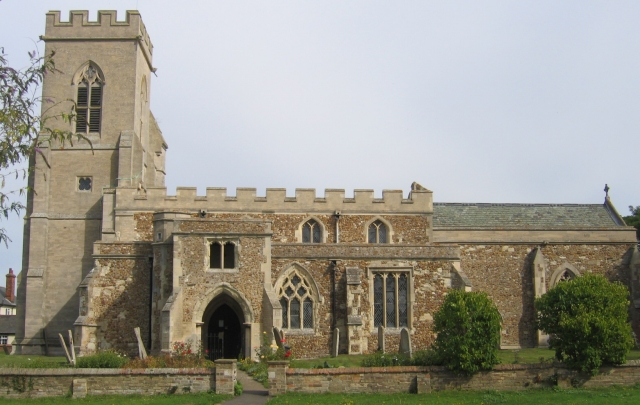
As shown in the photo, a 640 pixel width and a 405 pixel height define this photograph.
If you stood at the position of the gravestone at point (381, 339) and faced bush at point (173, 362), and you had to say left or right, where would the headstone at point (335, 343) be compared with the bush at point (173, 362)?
right

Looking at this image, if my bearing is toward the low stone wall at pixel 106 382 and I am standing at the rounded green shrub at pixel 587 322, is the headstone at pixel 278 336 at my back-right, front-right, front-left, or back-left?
front-right

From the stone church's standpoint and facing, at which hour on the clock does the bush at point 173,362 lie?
The bush is roughly at 12 o'clock from the stone church.

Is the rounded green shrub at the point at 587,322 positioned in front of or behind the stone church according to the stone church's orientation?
in front

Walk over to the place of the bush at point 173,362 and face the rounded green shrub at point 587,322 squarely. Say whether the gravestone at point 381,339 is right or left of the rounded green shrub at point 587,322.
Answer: left

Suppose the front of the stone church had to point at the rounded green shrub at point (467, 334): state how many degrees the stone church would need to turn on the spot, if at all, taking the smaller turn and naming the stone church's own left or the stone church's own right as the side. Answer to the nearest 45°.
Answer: approximately 45° to the stone church's own left

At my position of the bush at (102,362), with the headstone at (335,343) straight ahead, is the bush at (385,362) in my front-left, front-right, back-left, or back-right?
front-right

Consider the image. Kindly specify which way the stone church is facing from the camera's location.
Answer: facing the viewer

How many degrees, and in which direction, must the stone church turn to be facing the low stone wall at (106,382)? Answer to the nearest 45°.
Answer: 0° — it already faces it

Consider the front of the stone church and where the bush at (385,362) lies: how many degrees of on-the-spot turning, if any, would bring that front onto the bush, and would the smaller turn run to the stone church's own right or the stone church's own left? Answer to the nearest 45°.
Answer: approximately 45° to the stone church's own left
